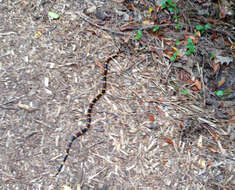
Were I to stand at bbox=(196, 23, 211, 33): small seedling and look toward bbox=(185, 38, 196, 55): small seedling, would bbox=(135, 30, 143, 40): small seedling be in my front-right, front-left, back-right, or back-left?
front-right

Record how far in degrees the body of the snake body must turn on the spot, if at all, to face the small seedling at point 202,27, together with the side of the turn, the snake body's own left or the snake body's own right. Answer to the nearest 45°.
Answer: approximately 45° to the snake body's own right

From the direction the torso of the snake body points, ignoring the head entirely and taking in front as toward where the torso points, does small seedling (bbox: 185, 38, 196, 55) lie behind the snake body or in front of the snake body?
in front

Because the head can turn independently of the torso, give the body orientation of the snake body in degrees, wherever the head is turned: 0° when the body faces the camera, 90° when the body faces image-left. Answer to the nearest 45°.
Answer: approximately 225°

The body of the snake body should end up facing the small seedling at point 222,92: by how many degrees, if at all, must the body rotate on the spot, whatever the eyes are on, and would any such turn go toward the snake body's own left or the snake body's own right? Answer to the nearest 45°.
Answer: approximately 45° to the snake body's own right
